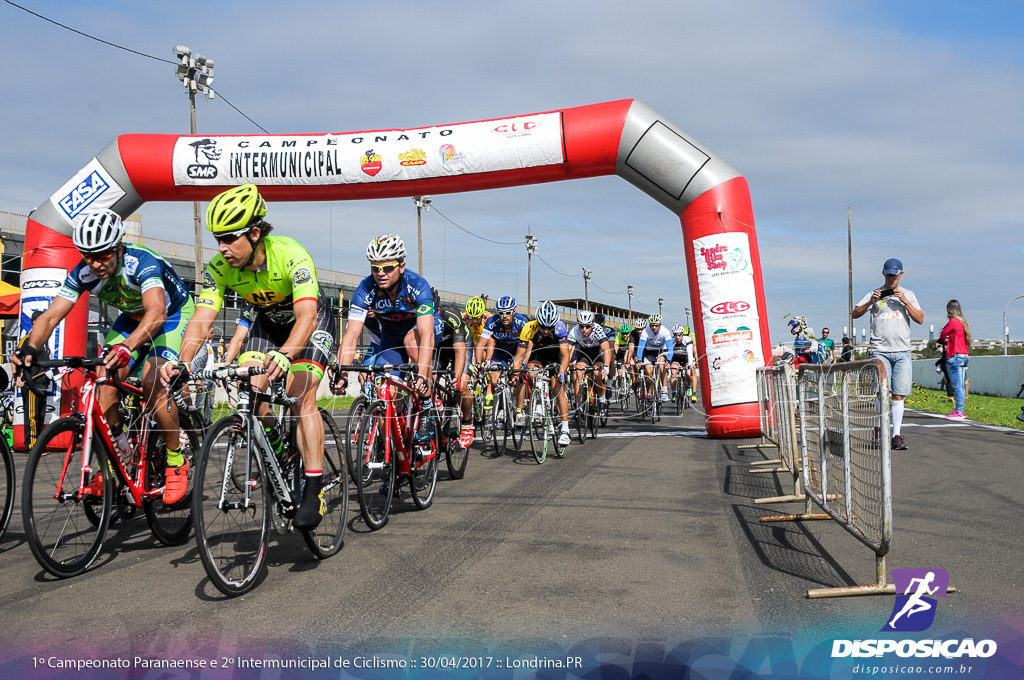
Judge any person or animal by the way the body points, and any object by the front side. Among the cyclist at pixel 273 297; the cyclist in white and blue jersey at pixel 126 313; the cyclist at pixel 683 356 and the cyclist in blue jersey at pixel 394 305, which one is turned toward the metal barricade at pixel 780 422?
the cyclist at pixel 683 356

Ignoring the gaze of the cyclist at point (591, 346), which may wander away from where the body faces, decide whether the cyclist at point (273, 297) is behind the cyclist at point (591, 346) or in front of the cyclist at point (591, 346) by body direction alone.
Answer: in front

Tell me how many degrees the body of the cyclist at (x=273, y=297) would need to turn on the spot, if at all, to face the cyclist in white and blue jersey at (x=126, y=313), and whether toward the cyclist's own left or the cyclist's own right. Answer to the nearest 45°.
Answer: approximately 90° to the cyclist's own right

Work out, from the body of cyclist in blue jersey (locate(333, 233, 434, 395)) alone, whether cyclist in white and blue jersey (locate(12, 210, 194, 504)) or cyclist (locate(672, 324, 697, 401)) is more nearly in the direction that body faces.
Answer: the cyclist in white and blue jersey

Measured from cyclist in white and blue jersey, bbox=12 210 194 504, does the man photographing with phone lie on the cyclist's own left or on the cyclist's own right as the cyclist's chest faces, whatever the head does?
on the cyclist's own left

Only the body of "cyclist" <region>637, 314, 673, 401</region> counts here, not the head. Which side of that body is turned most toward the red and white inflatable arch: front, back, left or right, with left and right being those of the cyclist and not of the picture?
front

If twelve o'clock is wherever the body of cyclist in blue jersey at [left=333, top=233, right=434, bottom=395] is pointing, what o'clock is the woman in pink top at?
The woman in pink top is roughly at 8 o'clock from the cyclist in blue jersey.

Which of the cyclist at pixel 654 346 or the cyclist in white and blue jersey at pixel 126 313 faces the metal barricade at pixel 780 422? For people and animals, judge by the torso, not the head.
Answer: the cyclist
